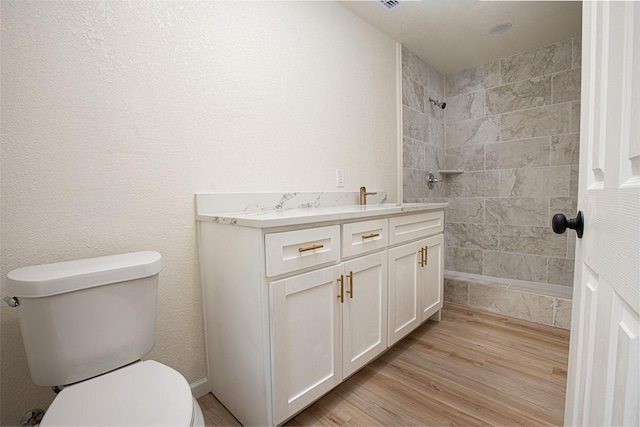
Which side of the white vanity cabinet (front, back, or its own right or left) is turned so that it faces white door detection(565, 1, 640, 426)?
front

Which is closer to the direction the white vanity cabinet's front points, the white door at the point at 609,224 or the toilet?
the white door

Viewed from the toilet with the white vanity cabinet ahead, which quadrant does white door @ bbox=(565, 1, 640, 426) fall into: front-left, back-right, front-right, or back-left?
front-right

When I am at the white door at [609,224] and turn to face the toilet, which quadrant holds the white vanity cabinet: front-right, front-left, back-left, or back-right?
front-right

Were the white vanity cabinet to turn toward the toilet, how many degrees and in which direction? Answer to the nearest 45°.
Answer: approximately 90° to its right

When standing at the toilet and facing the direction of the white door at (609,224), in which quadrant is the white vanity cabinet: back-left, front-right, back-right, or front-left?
front-left

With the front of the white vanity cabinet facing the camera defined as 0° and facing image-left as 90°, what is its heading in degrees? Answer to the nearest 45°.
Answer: approximately 315°
